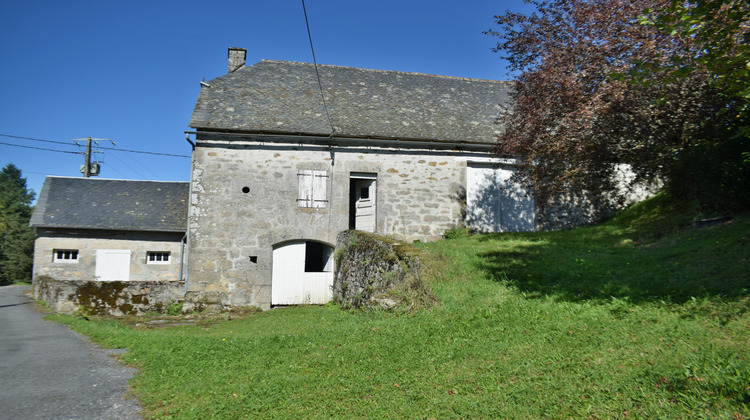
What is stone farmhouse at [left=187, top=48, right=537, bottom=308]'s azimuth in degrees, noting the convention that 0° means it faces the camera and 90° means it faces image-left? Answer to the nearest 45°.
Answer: approximately 0°

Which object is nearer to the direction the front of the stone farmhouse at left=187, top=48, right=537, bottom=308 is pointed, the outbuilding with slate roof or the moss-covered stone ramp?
the moss-covered stone ramp

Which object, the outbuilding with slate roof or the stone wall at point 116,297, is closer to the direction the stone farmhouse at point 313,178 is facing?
the stone wall

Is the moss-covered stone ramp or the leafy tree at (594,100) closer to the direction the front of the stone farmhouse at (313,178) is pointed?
the moss-covered stone ramp

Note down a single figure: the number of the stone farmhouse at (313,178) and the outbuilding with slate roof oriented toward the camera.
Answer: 2

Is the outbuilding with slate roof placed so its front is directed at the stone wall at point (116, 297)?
yes

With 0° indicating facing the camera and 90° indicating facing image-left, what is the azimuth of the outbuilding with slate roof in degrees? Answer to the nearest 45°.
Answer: approximately 0°

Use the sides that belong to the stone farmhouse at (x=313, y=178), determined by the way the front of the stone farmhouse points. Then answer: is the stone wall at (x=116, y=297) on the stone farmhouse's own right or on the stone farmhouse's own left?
on the stone farmhouse's own right
